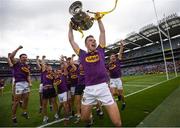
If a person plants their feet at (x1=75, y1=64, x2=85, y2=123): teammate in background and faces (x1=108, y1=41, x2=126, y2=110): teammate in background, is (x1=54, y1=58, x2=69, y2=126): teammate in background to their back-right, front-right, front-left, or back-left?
back-left

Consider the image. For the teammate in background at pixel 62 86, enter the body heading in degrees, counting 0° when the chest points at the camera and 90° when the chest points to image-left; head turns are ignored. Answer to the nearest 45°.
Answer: approximately 45°

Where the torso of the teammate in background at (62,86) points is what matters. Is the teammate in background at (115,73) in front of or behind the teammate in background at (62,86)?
behind

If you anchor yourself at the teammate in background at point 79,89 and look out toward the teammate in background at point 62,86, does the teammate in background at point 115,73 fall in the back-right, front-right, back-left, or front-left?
back-right

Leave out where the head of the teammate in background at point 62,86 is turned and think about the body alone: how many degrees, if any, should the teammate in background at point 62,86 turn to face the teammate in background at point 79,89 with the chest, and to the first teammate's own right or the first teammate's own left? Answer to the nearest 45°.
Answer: approximately 135° to the first teammate's own left
